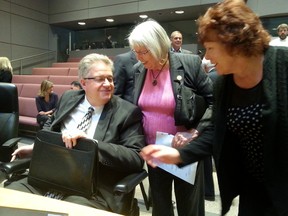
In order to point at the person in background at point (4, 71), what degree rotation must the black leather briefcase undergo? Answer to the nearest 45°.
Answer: approximately 180°

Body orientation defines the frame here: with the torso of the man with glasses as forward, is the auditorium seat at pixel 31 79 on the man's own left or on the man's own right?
on the man's own right

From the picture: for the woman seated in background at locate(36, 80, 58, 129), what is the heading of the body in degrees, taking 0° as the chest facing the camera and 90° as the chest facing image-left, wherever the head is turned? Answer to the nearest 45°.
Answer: approximately 315°

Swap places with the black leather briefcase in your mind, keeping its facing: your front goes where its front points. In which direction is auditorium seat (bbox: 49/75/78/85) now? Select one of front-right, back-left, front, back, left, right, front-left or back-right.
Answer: back

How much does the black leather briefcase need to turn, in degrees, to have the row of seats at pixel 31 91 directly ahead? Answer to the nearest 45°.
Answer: approximately 180°

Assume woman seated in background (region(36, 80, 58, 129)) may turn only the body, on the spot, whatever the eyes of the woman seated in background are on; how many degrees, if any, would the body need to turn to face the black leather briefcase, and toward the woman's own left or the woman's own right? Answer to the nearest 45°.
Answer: approximately 45° to the woman's own right

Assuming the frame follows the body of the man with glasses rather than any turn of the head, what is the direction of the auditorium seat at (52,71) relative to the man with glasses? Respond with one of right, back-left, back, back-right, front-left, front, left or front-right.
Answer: back-right

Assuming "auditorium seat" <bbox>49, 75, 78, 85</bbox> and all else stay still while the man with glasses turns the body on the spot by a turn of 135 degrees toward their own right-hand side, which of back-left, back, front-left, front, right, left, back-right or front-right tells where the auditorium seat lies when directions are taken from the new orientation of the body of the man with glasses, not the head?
front

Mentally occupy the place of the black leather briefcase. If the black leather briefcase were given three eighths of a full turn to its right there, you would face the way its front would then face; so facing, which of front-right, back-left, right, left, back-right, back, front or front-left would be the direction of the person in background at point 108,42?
front-right

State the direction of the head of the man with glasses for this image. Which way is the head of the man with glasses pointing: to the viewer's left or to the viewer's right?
to the viewer's right

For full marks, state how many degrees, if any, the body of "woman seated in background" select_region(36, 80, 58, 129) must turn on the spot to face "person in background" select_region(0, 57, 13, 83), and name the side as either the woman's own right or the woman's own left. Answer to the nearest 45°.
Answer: approximately 90° to the woman's own right
